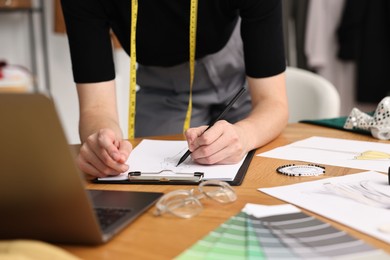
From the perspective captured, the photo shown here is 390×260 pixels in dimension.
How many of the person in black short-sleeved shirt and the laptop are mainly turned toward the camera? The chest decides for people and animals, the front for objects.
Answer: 1

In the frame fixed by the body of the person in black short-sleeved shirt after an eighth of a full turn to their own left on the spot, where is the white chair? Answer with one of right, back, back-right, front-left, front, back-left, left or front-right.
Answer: left

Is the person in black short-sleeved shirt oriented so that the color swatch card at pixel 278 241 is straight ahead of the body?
yes

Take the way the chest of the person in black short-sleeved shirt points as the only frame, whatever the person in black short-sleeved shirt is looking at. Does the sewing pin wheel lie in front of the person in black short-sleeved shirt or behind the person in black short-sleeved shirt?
in front

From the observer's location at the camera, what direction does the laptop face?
facing away from the viewer and to the right of the viewer

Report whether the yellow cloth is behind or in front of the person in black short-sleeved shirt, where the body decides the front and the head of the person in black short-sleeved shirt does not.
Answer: in front

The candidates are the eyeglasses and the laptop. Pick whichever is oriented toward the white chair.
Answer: the laptop

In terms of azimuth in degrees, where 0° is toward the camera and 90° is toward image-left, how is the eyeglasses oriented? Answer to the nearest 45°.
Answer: approximately 315°

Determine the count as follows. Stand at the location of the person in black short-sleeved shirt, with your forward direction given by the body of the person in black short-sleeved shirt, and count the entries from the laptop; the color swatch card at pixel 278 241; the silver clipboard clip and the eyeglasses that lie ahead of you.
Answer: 4
